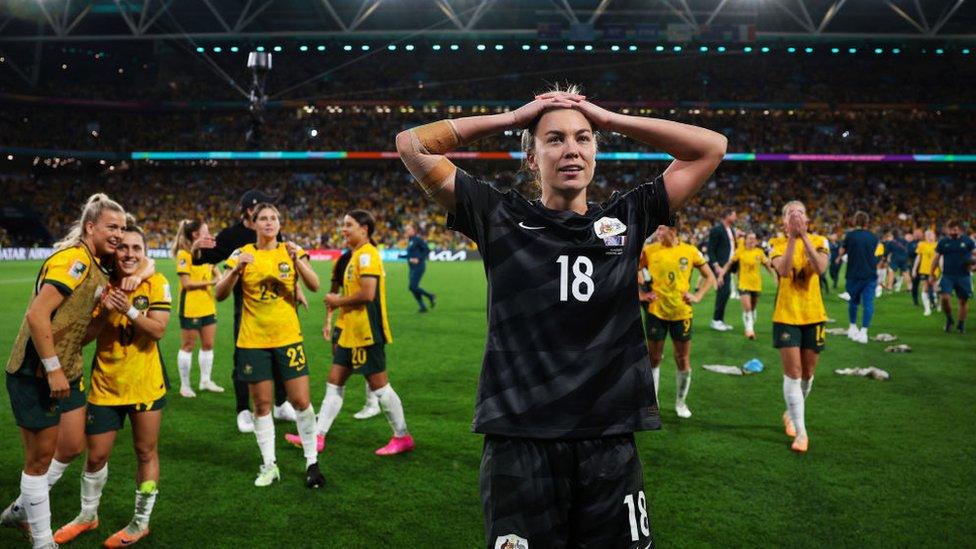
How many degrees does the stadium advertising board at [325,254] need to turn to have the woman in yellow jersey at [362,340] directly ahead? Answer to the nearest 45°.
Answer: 0° — it already faces them

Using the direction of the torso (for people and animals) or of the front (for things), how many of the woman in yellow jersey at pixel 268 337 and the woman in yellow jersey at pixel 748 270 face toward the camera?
2

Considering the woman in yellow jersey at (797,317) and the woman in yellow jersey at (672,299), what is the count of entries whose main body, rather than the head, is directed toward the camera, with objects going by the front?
2

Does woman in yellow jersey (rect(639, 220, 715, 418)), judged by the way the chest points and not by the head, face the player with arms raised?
yes

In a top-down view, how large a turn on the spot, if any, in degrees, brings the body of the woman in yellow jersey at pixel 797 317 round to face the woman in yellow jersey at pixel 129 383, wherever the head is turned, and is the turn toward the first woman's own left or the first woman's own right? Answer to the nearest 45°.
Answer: approximately 45° to the first woman's own right

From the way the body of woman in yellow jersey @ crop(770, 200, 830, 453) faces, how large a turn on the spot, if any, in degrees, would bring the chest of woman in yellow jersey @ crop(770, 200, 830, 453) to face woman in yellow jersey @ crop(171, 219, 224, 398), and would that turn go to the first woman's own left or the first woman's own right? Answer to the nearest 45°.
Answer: approximately 90° to the first woman's own right

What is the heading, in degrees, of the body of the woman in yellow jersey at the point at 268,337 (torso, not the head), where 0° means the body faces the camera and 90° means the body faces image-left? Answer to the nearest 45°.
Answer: approximately 0°

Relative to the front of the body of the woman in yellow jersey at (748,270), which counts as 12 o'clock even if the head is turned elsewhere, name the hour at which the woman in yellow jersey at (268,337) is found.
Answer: the woman in yellow jersey at (268,337) is roughly at 1 o'clock from the woman in yellow jersey at (748,270).

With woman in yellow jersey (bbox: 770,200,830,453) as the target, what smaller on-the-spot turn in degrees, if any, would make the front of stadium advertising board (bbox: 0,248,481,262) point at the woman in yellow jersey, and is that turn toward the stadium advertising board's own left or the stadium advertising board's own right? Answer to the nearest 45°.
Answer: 0° — it already faces them

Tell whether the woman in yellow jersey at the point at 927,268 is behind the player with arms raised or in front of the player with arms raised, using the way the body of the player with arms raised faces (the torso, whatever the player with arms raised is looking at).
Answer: behind

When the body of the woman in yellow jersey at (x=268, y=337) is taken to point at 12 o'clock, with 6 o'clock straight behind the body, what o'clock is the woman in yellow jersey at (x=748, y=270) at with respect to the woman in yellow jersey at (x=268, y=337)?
the woman in yellow jersey at (x=748, y=270) is roughly at 8 o'clock from the woman in yellow jersey at (x=268, y=337).

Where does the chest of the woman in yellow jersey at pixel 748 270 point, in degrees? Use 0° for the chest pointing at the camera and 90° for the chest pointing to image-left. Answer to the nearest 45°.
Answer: approximately 0°

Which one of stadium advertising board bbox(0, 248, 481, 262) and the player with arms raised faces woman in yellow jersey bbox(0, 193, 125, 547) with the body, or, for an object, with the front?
the stadium advertising board

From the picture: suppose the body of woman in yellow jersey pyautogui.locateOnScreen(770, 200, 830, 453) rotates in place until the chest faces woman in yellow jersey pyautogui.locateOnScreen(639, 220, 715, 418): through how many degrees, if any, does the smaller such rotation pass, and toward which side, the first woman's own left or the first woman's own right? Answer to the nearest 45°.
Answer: approximately 135° to the first woman's own right

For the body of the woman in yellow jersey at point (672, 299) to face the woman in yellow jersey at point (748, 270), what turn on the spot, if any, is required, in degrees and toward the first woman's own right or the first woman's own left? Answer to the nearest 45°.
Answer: approximately 180°
